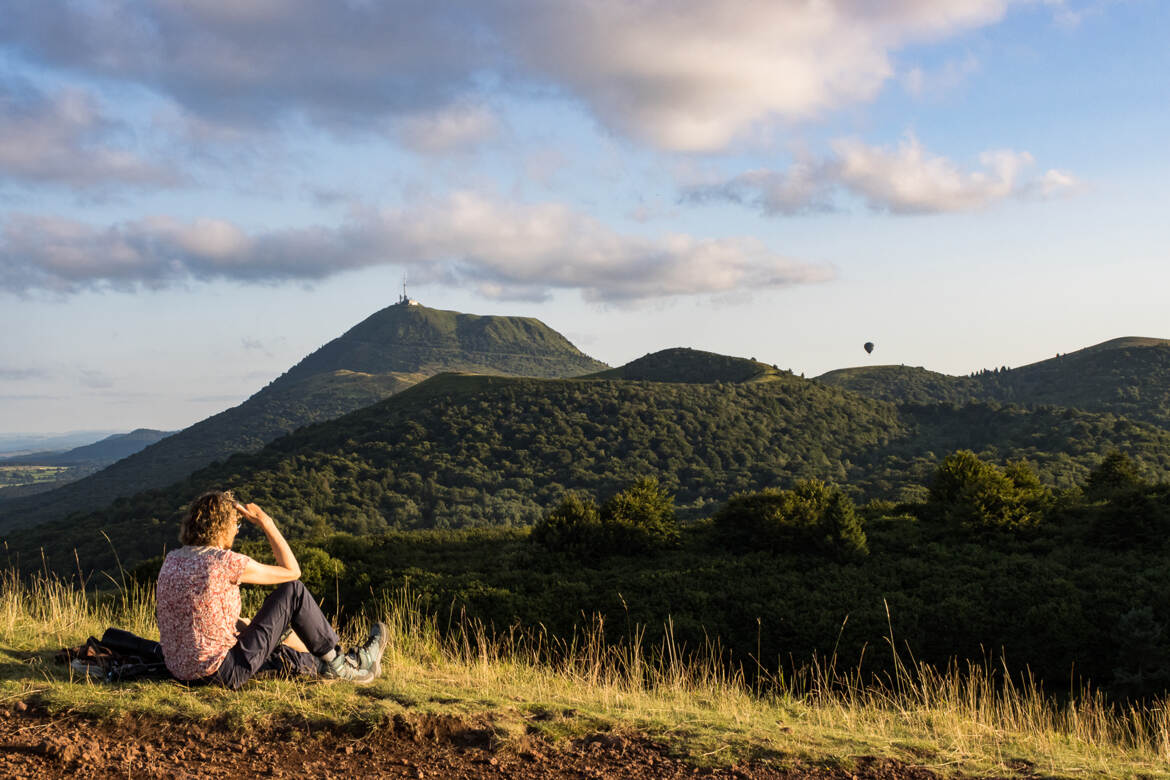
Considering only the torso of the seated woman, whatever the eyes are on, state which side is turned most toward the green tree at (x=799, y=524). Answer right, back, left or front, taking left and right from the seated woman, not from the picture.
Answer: front

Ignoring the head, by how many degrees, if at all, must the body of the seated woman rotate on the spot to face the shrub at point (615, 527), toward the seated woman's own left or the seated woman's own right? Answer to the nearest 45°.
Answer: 0° — they already face it

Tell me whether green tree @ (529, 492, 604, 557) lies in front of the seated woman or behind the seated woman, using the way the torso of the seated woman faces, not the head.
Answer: in front

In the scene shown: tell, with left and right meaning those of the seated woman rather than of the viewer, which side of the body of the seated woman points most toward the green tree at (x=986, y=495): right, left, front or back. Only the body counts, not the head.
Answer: front

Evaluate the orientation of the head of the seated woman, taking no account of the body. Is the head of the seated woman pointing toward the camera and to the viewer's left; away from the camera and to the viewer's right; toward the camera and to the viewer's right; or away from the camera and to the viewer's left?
away from the camera and to the viewer's right

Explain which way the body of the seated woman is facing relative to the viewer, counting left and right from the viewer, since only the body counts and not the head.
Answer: facing away from the viewer and to the right of the viewer
